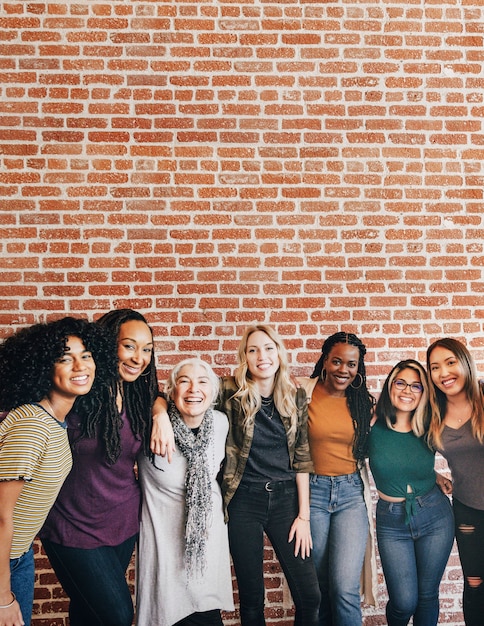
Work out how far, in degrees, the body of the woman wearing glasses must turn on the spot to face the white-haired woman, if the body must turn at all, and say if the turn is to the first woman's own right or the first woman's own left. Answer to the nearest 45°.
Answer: approximately 45° to the first woman's own right

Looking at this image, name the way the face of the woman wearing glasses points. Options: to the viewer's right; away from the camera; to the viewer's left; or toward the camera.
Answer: toward the camera

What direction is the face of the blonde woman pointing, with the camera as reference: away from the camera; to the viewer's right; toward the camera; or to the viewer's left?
toward the camera

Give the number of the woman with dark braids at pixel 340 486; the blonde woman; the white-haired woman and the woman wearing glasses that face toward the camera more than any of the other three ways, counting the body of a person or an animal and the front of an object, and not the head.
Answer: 4

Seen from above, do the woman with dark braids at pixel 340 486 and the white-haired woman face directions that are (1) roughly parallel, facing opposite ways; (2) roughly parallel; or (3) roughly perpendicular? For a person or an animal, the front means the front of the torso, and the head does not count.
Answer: roughly parallel

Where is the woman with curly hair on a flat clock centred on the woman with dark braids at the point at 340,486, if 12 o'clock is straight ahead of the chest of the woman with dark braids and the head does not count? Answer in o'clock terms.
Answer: The woman with curly hair is roughly at 2 o'clock from the woman with dark braids.

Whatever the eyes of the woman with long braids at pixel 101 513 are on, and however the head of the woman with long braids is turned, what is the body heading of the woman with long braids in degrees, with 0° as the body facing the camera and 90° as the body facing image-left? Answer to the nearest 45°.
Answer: approximately 315°

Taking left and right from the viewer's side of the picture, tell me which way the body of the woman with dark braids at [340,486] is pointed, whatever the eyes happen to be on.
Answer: facing the viewer

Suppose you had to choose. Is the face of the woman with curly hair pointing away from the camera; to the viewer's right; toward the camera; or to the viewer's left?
toward the camera

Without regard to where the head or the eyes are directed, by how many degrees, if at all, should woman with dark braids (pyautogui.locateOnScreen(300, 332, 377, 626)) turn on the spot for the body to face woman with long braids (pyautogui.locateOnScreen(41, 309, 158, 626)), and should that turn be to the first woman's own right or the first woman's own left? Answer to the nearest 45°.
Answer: approximately 45° to the first woman's own right

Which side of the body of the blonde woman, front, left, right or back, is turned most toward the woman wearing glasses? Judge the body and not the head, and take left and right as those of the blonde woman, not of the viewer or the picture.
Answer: left

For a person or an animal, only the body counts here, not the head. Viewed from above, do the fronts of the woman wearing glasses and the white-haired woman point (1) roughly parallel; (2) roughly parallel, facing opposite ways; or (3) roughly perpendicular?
roughly parallel

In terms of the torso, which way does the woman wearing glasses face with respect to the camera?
toward the camera

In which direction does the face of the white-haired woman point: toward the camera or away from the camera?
toward the camera
